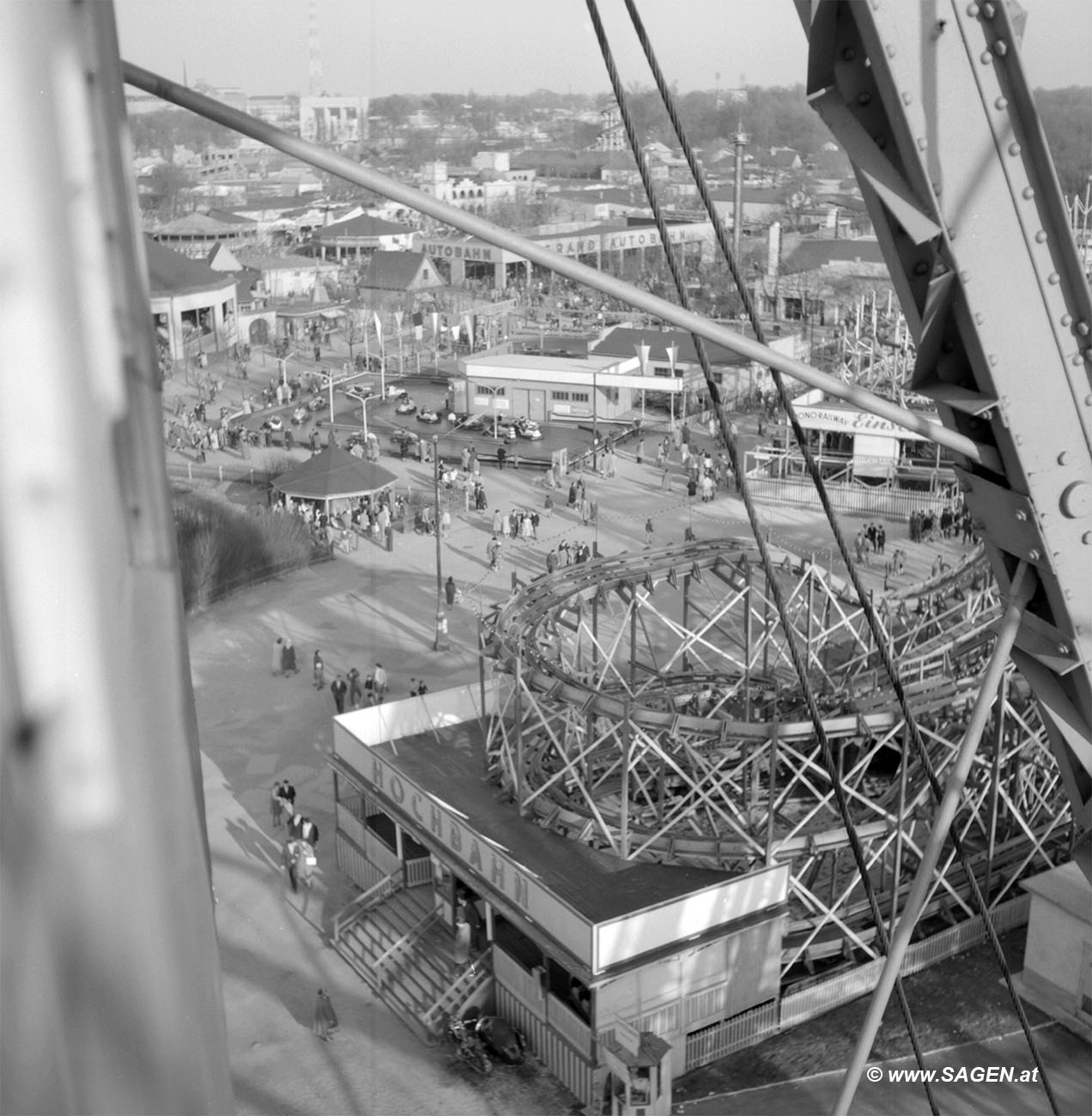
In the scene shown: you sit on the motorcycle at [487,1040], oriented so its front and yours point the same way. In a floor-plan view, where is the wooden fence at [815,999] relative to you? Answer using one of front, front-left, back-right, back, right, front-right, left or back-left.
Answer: back-left

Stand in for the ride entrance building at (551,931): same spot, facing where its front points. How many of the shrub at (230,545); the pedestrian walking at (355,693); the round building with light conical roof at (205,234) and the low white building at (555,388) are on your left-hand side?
0

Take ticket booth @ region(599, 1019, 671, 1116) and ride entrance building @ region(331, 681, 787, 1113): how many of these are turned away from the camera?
0

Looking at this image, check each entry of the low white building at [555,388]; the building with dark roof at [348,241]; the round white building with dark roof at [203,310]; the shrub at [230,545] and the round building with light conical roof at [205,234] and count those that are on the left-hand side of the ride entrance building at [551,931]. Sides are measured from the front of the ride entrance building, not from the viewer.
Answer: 0

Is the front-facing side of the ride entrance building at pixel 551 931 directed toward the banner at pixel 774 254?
no

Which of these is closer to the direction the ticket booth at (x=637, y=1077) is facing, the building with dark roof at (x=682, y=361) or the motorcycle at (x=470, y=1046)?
the motorcycle

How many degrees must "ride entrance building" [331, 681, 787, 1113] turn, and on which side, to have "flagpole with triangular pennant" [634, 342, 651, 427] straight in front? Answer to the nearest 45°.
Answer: approximately 135° to its right

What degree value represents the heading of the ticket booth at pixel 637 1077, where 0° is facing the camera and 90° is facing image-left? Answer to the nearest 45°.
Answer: approximately 45°

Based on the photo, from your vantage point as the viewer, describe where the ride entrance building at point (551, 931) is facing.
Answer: facing the viewer and to the left of the viewer

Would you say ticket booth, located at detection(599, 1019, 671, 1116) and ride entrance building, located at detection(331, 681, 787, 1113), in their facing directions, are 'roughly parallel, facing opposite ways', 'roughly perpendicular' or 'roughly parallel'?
roughly parallel

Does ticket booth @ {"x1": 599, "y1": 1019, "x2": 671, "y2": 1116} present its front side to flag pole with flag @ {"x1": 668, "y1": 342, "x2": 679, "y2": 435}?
no

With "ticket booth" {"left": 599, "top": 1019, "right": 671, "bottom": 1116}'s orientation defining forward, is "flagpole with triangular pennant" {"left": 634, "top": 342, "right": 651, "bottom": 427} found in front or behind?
behind

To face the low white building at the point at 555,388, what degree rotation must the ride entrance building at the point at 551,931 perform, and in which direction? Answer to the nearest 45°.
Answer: approximately 135° to its right
